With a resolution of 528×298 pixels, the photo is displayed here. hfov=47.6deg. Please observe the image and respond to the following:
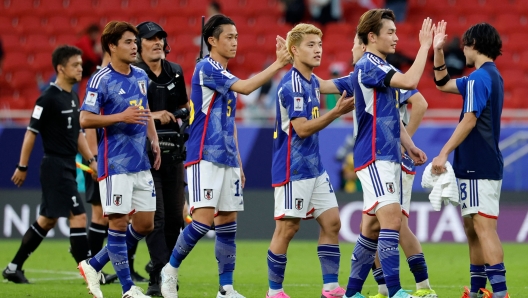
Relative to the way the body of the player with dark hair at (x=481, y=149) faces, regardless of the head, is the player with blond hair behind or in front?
in front

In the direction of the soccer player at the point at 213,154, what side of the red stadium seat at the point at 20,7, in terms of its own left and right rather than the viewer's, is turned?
front

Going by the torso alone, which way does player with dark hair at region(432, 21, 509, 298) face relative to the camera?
to the viewer's left

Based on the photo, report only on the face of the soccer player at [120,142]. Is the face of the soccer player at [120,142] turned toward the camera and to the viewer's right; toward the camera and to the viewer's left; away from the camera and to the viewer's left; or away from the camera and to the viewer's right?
toward the camera and to the viewer's right

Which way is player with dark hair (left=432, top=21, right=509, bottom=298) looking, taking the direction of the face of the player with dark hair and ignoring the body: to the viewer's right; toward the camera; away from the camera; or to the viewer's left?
to the viewer's left

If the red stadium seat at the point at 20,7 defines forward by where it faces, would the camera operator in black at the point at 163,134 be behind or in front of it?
in front

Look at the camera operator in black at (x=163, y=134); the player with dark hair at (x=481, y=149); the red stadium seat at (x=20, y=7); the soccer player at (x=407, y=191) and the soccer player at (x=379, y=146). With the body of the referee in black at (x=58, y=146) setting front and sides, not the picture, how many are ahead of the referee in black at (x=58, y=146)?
4

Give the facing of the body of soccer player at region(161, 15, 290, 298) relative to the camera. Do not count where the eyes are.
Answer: to the viewer's right

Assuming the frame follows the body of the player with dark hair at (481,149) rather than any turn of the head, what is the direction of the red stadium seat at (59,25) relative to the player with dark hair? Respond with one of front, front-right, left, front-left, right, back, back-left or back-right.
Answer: front-right

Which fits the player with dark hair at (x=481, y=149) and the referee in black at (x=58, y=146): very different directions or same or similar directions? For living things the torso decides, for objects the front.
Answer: very different directions
